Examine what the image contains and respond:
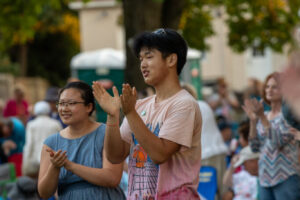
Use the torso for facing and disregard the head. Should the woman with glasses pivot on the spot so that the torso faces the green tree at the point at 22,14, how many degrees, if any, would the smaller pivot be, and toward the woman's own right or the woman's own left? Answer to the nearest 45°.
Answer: approximately 135° to the woman's own right

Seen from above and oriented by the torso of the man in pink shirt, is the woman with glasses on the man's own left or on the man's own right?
on the man's own right

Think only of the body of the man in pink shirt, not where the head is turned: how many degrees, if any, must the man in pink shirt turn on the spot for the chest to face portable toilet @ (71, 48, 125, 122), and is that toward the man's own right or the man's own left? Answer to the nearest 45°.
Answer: approximately 135° to the man's own right

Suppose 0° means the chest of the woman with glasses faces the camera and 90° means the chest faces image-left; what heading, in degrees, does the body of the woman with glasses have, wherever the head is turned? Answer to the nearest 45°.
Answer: approximately 45°

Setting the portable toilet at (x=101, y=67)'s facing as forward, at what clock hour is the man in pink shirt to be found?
The man in pink shirt is roughly at 12 o'clock from the portable toilet.

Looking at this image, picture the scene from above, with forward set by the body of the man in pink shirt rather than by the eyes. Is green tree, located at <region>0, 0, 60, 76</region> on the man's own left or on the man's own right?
on the man's own right

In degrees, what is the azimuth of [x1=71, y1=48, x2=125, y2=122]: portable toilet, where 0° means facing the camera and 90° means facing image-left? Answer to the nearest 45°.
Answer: approximately 0°
